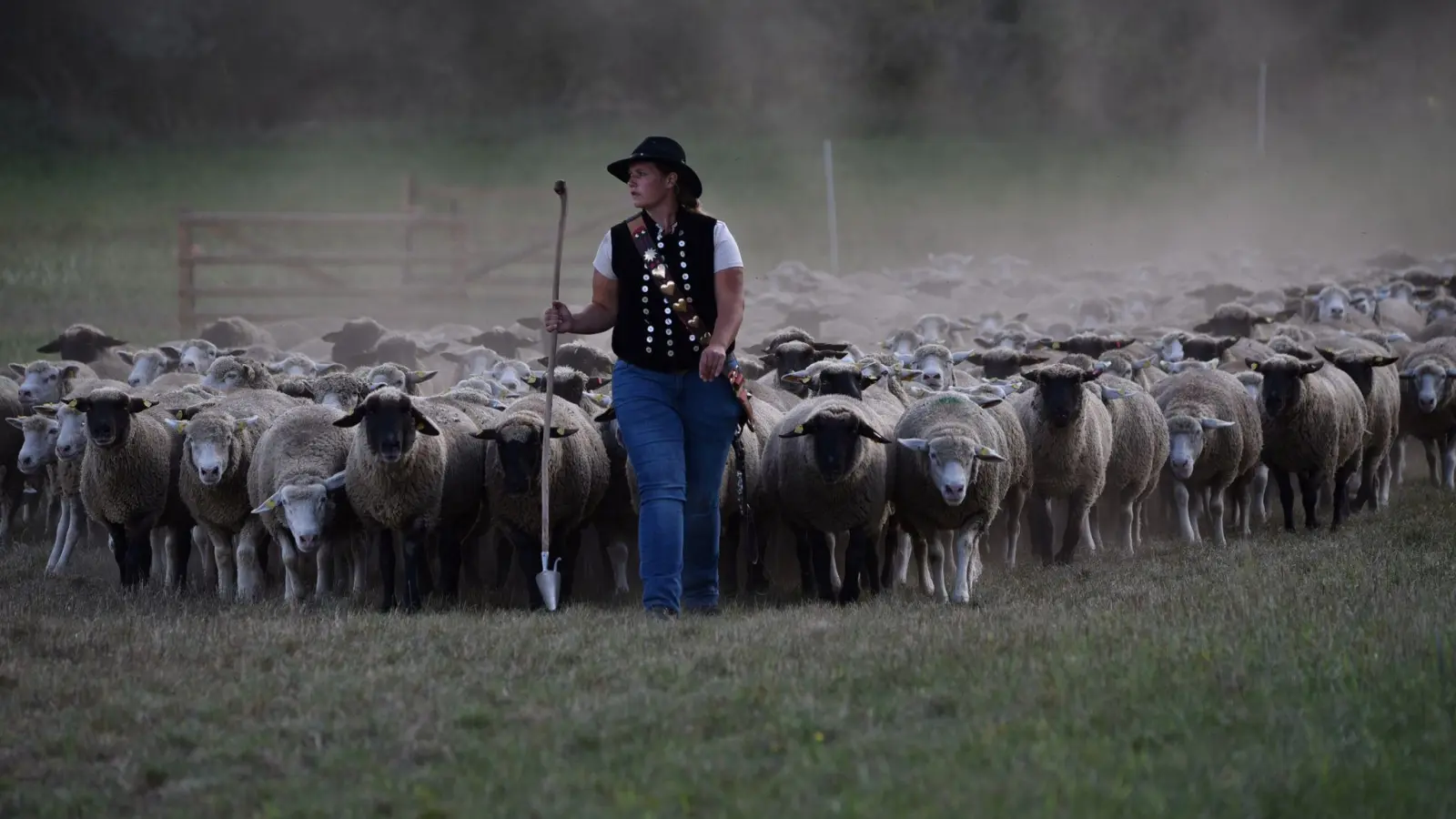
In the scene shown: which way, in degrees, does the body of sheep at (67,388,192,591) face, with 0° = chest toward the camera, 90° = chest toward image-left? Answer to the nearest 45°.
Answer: approximately 45°

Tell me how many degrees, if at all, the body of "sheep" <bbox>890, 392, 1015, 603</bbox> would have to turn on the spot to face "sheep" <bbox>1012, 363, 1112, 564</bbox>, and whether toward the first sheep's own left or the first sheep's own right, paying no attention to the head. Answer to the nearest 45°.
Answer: approximately 135° to the first sheep's own left

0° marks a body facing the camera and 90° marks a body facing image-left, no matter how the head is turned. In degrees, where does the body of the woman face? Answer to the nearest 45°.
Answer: approximately 0°

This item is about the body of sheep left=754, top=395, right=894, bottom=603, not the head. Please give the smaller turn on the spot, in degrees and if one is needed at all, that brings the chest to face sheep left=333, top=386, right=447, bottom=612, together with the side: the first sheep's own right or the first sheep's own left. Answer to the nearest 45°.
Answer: approximately 90° to the first sheep's own right

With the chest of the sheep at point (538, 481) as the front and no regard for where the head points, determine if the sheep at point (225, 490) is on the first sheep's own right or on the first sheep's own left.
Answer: on the first sheep's own right
